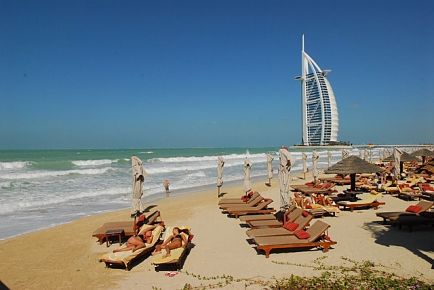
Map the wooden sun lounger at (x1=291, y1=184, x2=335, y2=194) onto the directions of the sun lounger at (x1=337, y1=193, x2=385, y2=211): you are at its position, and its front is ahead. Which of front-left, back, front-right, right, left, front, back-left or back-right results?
front-right

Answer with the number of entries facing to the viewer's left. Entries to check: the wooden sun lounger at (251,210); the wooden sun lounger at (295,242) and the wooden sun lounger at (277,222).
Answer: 3

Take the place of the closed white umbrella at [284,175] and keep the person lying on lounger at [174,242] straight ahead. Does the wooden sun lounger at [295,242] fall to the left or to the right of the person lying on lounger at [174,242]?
left

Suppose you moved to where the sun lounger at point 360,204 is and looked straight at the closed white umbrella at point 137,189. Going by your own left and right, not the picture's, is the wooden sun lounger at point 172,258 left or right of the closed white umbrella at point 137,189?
left

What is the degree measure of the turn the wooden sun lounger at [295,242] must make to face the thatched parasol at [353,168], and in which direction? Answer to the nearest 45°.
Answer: approximately 90° to its right

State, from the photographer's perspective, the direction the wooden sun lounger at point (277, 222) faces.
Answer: facing to the left of the viewer

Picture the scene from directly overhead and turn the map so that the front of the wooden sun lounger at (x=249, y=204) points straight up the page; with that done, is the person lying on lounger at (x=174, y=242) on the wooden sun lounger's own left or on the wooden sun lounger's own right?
on the wooden sun lounger's own left

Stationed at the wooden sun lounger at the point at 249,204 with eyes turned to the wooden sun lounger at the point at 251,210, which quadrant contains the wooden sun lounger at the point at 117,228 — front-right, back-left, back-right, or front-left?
front-right

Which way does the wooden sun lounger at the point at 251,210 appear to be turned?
to the viewer's left

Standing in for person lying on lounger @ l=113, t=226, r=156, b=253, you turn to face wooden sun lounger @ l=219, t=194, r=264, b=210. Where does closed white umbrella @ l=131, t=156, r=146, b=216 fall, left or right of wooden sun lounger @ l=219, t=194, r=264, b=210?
left

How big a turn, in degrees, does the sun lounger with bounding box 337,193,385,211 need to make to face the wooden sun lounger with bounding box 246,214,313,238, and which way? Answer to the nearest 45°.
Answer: approximately 90° to its left

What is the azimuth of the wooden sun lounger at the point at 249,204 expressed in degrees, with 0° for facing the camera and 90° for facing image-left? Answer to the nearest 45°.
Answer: approximately 90°

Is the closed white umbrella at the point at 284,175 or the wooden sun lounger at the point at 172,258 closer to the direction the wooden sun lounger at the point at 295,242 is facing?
the wooden sun lounger

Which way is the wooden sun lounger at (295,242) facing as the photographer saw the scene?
facing to the left of the viewer

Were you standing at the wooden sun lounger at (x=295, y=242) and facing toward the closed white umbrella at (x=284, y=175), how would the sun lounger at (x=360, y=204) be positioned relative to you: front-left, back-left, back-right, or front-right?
front-right

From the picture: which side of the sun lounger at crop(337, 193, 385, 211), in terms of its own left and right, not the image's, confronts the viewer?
left

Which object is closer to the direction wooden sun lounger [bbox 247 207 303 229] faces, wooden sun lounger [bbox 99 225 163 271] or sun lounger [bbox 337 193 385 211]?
the wooden sun lounger
